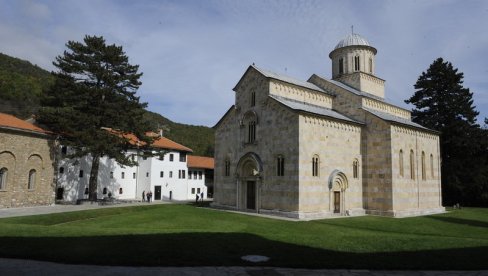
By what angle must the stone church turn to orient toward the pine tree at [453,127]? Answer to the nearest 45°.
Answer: approximately 180°

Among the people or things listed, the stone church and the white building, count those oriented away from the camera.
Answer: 0

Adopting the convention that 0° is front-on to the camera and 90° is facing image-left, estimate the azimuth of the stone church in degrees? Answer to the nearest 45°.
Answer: approximately 45°

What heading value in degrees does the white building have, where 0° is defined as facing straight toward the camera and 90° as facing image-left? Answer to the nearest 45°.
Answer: approximately 0°

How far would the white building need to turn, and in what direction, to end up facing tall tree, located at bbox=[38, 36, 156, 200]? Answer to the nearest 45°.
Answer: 0° — it already faces it

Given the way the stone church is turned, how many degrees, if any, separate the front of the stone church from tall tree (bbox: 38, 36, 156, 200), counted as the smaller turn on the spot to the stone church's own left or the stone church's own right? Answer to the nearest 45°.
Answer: approximately 45° to the stone church's own right

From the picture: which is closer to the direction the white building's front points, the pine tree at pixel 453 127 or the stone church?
the stone church

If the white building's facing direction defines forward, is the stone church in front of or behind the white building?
in front

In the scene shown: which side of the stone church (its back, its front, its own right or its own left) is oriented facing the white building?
right

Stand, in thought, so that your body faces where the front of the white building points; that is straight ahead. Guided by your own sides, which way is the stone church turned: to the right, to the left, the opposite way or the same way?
to the right
